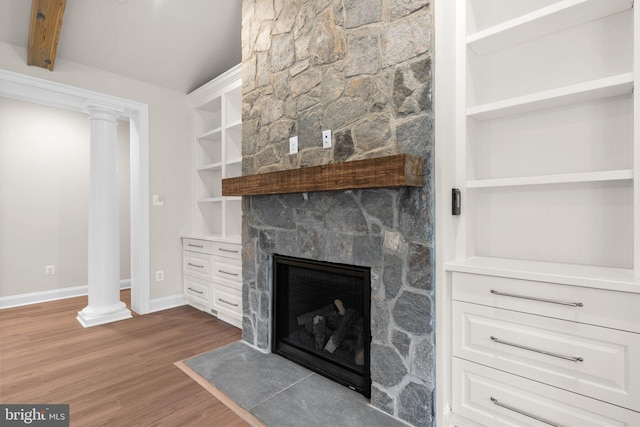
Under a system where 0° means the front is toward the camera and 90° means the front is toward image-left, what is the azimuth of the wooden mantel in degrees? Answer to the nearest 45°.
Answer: approximately 45°

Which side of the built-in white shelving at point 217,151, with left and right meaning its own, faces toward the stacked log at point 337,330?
left

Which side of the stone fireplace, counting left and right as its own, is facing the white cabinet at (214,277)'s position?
right

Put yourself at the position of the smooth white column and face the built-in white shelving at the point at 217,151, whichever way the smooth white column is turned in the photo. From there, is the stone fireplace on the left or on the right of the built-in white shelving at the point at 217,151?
right

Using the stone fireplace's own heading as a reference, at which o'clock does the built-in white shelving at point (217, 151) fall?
The built-in white shelving is roughly at 3 o'clock from the stone fireplace.

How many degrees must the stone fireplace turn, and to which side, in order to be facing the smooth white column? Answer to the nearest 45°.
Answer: approximately 90° to its right

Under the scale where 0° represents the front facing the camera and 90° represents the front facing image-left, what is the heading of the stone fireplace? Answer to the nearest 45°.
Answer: approximately 45°

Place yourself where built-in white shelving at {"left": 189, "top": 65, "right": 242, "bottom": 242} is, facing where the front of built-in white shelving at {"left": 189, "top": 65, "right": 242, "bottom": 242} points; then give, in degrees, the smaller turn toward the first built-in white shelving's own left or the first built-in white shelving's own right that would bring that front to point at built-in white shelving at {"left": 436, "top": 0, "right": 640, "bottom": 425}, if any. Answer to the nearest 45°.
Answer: approximately 90° to the first built-in white shelving's own left

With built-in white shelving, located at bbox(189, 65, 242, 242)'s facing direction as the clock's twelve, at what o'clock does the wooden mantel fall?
The wooden mantel is roughly at 10 o'clock from the built-in white shelving.
